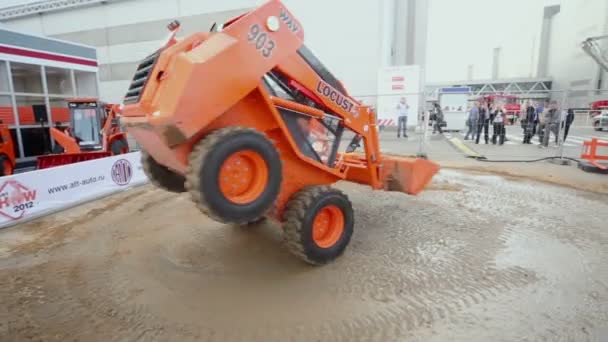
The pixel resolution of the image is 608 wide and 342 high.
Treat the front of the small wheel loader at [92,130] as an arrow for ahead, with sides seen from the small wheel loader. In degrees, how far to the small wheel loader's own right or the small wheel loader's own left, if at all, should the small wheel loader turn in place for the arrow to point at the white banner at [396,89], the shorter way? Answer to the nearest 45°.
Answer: approximately 135° to the small wheel loader's own left

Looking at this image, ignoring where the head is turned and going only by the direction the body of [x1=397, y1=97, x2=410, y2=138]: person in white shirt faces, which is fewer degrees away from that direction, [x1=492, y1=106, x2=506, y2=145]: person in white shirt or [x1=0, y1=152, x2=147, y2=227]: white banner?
the white banner

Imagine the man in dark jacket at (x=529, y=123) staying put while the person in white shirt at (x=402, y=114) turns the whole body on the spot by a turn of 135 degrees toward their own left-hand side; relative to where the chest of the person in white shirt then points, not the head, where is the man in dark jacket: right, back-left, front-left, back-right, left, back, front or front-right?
front-right

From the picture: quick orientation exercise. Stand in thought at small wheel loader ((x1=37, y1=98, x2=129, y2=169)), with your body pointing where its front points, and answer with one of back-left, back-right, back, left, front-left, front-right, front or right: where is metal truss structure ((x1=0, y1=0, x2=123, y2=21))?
back-right

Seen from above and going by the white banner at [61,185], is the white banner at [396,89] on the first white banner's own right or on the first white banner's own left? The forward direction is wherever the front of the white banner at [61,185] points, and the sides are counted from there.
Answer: on the first white banner's own left

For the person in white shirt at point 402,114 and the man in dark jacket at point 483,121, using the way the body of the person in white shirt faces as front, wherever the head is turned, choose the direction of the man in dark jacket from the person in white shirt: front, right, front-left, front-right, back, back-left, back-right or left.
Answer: left

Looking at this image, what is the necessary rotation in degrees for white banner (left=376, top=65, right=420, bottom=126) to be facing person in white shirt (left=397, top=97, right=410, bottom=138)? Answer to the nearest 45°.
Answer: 0° — it already faces them

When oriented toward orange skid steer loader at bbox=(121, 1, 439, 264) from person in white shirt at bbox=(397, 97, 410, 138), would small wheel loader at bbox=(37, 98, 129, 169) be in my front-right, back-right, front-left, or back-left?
front-right

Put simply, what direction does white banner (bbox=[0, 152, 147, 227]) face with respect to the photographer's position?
facing the viewer and to the right of the viewer

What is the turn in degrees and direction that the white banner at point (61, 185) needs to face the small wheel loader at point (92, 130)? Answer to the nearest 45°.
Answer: approximately 135° to its left

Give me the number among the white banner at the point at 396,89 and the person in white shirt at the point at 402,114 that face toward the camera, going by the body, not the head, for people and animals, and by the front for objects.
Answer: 2

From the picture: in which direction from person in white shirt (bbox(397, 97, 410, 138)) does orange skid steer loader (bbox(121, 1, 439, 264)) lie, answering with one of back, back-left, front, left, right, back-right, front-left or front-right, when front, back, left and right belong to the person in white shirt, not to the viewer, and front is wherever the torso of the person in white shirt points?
front

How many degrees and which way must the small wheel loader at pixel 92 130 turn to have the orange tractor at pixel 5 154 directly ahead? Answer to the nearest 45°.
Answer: approximately 45° to its right

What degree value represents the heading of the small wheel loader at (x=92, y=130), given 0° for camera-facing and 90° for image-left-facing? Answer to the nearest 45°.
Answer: approximately 45°

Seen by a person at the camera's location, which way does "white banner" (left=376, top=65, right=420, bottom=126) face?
facing the viewer

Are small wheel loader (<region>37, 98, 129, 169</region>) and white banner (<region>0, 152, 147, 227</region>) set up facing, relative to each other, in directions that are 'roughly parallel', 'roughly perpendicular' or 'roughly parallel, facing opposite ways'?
roughly perpendicular
